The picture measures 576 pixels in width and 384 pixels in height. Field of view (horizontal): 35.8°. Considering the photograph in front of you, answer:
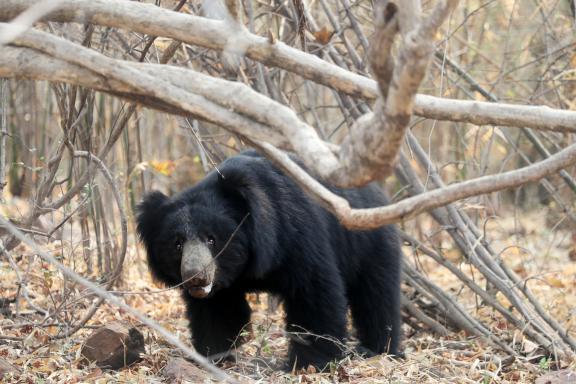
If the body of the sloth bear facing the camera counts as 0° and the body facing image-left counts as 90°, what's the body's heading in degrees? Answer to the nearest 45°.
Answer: approximately 45°

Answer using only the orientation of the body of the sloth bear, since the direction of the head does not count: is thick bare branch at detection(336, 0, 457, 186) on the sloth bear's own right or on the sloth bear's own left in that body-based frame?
on the sloth bear's own left

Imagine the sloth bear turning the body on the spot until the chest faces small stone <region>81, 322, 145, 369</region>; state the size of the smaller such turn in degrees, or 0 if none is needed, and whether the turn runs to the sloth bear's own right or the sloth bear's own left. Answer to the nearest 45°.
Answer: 0° — it already faces it
